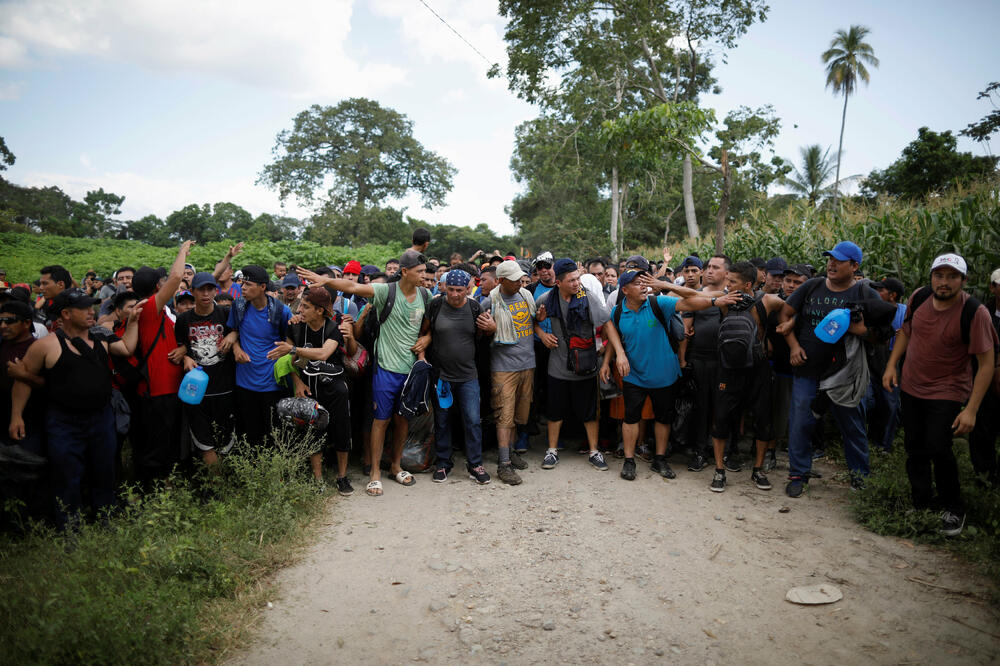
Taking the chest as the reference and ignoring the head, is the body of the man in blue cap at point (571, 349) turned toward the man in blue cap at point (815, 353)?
no

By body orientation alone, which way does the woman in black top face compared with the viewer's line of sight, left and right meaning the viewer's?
facing the viewer and to the left of the viewer

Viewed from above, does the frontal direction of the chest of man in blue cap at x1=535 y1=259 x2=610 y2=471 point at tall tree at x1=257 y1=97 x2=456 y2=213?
no

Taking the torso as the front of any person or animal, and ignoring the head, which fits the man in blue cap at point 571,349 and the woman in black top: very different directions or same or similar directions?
same or similar directions

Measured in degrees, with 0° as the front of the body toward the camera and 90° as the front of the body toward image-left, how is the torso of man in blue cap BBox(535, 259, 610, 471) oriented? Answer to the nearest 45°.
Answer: approximately 0°

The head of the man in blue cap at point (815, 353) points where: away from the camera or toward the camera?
toward the camera

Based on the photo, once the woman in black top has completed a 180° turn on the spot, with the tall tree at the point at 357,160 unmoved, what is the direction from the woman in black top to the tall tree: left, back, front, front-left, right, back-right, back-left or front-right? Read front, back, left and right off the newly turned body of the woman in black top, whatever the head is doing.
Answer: front-left

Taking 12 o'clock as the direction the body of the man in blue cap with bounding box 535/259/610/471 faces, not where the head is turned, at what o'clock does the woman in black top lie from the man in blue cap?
The woman in black top is roughly at 2 o'clock from the man in blue cap.

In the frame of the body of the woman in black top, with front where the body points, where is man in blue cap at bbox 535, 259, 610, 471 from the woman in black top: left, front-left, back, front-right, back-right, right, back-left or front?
back-left

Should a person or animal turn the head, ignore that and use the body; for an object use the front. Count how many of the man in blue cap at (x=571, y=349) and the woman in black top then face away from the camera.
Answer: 0

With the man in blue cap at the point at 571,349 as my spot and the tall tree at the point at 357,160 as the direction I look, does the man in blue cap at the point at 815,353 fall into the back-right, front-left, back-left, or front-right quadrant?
back-right
